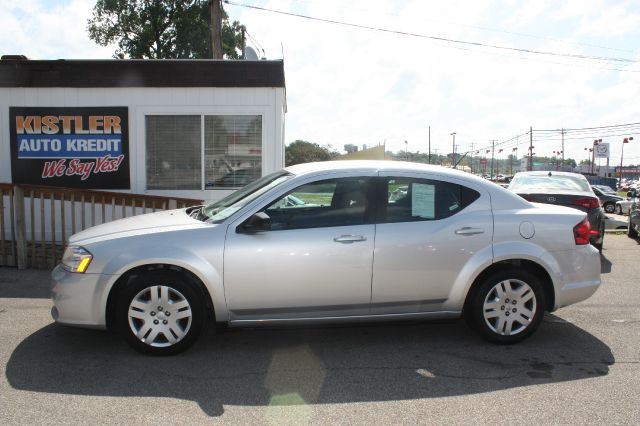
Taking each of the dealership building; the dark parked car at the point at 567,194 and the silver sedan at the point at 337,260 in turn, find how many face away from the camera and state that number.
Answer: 1

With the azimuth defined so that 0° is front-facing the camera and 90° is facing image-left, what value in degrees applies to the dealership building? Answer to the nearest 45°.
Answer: approximately 0°

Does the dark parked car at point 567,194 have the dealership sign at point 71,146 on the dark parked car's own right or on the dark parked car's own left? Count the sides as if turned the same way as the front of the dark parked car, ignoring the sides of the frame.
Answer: on the dark parked car's own left

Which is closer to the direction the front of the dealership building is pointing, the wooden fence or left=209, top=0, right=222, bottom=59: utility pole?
the wooden fence

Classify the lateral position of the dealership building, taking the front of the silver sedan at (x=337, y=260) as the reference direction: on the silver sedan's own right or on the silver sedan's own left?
on the silver sedan's own right

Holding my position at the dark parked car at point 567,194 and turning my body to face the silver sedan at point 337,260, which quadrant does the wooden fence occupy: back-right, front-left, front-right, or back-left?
front-right

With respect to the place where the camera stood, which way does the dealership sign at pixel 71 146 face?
facing the viewer

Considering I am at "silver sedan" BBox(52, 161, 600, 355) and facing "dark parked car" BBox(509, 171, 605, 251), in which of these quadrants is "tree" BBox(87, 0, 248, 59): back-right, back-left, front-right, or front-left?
front-left

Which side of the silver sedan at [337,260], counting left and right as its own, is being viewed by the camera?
left

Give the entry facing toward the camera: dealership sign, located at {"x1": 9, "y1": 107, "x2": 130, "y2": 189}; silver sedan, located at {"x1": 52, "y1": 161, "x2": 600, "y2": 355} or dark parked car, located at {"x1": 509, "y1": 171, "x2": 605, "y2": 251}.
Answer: the dealership sign

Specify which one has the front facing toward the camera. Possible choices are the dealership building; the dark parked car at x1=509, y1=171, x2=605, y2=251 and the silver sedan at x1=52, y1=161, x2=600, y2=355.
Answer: the dealership building

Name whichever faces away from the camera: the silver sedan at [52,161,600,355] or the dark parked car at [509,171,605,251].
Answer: the dark parked car

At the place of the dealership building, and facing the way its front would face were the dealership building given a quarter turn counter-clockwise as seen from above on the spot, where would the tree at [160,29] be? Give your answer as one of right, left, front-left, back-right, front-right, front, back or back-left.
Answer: left

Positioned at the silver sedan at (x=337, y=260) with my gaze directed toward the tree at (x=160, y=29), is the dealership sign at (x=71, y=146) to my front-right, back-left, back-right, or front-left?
front-left

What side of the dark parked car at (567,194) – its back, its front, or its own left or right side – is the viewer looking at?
back

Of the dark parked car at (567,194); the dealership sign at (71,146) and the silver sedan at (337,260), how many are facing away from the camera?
1
